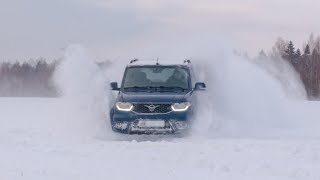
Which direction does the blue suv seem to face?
toward the camera
